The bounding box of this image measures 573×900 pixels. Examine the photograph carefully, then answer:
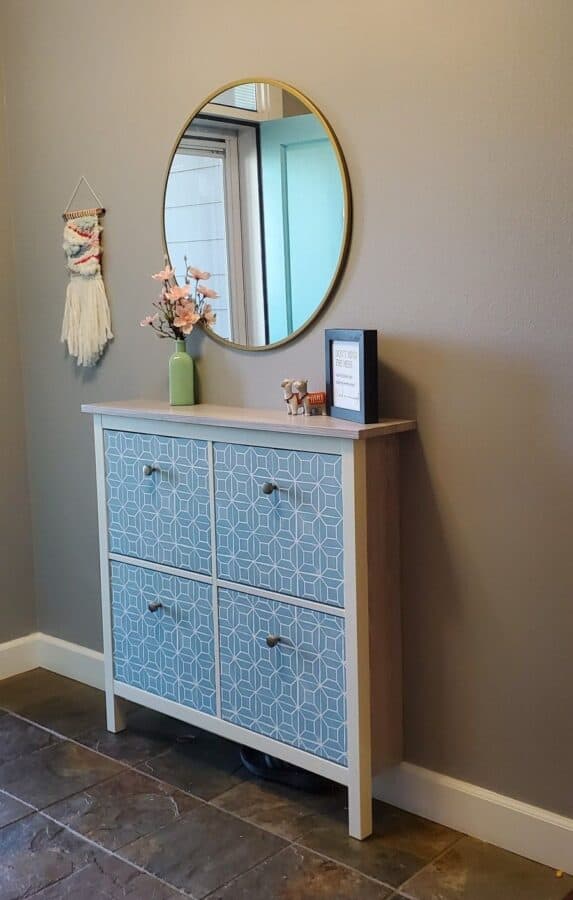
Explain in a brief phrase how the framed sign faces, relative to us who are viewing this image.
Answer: facing the viewer and to the left of the viewer

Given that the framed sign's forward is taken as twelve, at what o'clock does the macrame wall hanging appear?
The macrame wall hanging is roughly at 3 o'clock from the framed sign.

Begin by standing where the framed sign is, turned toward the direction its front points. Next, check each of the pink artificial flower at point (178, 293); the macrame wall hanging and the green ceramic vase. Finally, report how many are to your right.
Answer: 3

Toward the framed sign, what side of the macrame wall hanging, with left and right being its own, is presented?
left

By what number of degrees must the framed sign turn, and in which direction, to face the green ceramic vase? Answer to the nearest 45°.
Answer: approximately 90° to its right

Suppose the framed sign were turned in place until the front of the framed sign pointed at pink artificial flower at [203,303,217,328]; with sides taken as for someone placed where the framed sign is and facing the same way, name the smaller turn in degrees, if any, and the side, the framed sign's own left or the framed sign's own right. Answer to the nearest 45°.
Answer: approximately 90° to the framed sign's own right

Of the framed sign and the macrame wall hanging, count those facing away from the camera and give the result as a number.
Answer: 0

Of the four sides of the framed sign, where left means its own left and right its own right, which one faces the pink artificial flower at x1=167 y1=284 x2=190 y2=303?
right

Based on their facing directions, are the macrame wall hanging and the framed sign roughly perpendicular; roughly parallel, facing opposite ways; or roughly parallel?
roughly parallel

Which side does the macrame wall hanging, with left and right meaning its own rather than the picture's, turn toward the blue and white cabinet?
left
